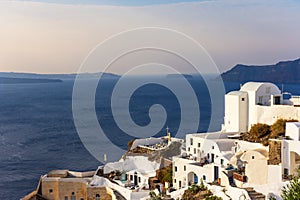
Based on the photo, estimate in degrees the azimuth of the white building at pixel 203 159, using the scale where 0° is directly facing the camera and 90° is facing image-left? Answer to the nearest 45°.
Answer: approximately 45°

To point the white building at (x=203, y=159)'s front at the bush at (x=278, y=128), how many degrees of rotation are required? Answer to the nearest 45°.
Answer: approximately 135° to its left

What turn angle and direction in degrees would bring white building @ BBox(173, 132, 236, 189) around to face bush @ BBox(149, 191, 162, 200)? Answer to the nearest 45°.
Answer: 0° — it already faces it

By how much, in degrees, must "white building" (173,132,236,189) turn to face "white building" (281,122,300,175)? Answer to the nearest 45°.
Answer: approximately 90° to its left

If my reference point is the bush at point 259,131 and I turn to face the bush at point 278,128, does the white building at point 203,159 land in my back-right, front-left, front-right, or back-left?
back-right
